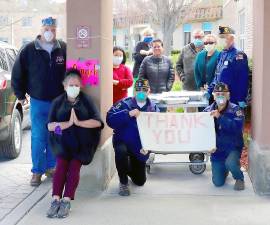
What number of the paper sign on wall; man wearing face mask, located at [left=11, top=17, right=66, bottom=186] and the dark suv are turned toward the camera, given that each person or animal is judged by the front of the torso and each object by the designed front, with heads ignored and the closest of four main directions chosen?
2

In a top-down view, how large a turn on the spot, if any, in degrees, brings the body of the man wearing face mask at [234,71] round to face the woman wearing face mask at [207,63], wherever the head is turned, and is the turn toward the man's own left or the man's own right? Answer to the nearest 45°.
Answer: approximately 135° to the man's own right

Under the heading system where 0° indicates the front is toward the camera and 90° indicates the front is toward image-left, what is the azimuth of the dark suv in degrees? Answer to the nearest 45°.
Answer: approximately 225°

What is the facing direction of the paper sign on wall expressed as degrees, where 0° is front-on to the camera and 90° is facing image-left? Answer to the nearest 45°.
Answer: approximately 0°

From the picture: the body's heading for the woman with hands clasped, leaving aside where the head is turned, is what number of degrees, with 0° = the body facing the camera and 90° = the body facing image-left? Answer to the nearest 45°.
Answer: approximately 0°

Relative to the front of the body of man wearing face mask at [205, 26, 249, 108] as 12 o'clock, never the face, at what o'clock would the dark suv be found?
The dark suv is roughly at 2 o'clock from the man wearing face mask.
